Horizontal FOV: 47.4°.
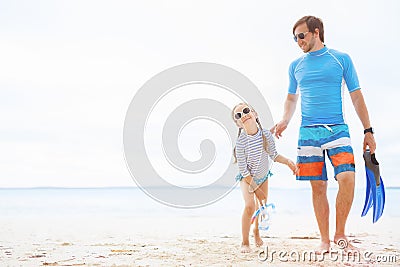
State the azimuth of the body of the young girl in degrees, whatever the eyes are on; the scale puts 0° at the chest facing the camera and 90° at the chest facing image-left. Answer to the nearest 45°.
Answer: approximately 0°

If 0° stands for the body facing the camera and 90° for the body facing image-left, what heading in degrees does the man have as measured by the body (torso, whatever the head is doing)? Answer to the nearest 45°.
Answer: approximately 0°

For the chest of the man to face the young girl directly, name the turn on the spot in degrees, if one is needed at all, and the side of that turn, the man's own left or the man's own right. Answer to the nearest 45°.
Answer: approximately 90° to the man's own right

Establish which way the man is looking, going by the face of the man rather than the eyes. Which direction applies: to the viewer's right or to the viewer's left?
to the viewer's left

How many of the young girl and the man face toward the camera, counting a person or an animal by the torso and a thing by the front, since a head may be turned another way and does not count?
2

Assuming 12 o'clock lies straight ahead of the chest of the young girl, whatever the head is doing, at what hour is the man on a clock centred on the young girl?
The man is roughly at 10 o'clock from the young girl.
